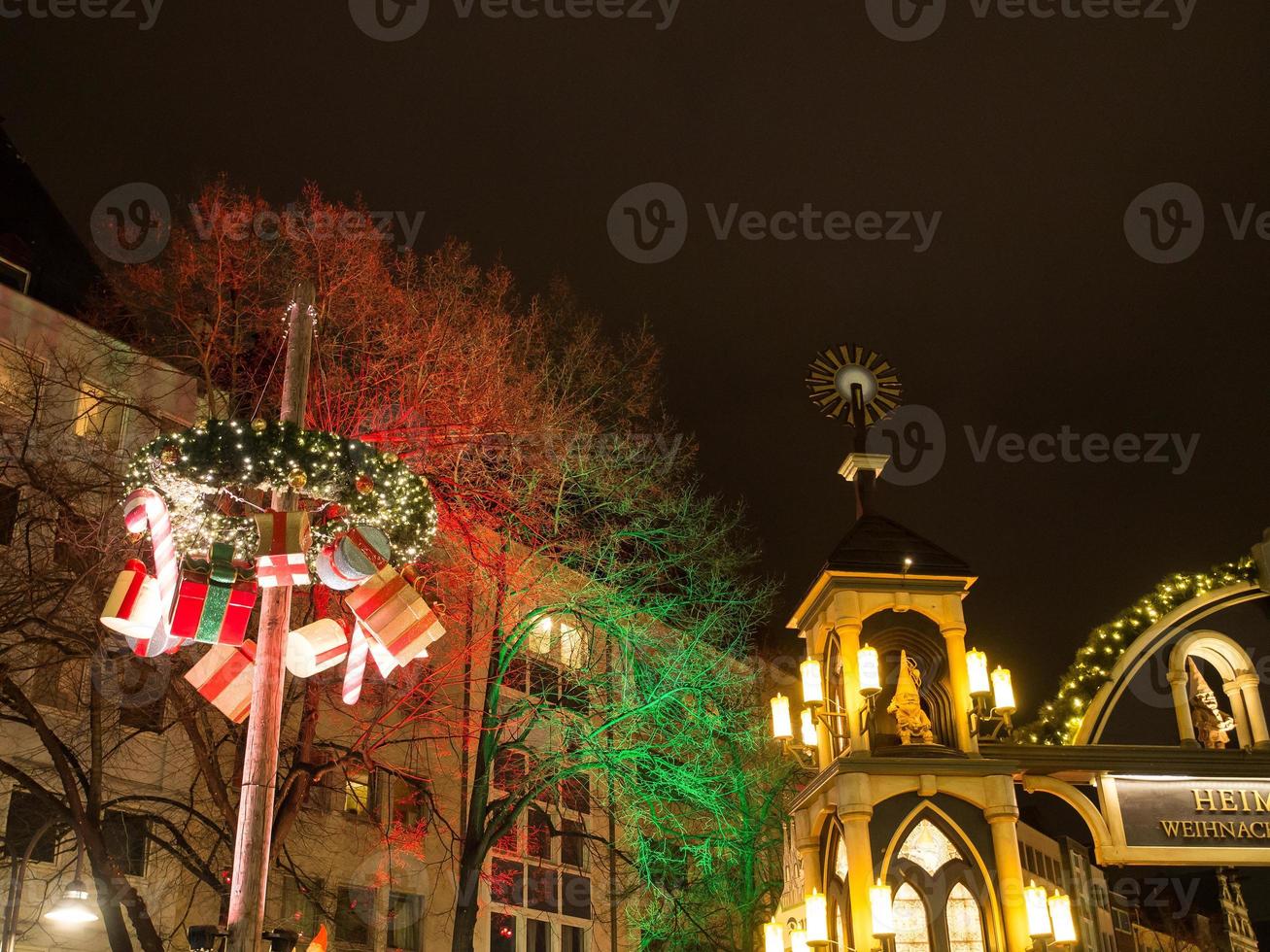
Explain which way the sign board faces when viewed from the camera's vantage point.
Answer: facing the viewer

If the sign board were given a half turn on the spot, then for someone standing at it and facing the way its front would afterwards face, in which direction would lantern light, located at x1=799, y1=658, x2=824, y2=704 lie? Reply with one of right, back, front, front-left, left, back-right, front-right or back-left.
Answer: back-left

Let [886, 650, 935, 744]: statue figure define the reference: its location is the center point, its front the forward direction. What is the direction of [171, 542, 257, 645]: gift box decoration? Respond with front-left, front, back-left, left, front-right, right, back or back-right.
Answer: front-right

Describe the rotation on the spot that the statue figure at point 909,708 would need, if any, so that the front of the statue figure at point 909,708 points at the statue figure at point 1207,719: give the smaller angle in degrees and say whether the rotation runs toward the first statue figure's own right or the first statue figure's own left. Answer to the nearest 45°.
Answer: approximately 135° to the first statue figure's own left

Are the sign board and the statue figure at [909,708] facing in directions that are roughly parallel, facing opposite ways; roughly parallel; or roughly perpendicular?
roughly parallel

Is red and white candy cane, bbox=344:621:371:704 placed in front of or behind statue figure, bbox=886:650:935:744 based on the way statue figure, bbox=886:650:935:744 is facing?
in front

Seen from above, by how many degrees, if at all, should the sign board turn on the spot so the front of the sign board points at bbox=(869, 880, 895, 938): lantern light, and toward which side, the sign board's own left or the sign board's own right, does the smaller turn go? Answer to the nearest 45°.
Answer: approximately 45° to the sign board's own right

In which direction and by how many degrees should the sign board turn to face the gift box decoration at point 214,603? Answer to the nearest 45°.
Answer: approximately 45° to its right

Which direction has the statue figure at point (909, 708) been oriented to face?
toward the camera
